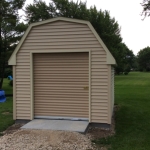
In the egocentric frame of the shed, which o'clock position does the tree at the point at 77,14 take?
The tree is roughly at 6 o'clock from the shed.

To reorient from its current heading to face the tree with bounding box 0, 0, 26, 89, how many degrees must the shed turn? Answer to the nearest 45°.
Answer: approximately 135° to its right

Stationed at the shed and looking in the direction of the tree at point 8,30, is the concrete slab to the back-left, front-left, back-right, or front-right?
back-left

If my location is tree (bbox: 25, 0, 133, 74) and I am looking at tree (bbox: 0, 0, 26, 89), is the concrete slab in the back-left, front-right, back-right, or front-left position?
front-left

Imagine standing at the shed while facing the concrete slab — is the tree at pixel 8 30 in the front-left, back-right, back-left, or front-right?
back-right

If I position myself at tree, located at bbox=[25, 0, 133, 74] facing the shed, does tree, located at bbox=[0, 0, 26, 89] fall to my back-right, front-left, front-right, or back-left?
front-right

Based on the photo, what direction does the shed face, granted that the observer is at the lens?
facing the viewer
